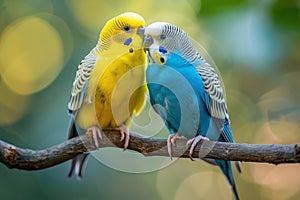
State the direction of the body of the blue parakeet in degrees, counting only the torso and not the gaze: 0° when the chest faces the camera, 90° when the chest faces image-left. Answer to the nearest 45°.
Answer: approximately 45°

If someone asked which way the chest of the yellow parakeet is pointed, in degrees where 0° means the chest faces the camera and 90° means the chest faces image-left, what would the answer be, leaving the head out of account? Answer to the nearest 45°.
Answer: approximately 315°

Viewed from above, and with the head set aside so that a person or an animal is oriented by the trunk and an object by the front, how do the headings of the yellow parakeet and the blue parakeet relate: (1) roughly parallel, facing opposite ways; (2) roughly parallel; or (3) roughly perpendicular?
roughly perpendicular
